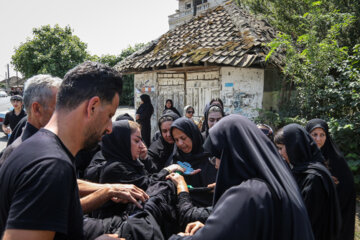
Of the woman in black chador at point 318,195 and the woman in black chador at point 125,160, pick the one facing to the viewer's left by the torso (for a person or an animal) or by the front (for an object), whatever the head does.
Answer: the woman in black chador at point 318,195

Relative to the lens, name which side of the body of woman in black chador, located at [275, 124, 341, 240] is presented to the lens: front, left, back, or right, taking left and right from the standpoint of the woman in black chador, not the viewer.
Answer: left

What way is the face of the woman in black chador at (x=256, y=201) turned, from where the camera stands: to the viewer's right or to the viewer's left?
to the viewer's left

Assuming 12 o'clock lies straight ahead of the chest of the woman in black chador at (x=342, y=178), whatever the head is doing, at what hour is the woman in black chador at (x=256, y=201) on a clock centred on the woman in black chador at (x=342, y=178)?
the woman in black chador at (x=256, y=201) is roughly at 11 o'clock from the woman in black chador at (x=342, y=178).

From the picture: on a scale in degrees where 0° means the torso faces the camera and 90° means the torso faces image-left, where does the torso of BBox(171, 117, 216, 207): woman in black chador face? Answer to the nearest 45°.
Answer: approximately 45°

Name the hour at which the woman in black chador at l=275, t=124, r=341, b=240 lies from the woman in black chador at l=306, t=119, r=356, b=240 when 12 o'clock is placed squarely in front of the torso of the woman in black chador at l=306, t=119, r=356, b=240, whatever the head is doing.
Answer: the woman in black chador at l=275, t=124, r=341, b=240 is roughly at 11 o'clock from the woman in black chador at l=306, t=119, r=356, b=240.

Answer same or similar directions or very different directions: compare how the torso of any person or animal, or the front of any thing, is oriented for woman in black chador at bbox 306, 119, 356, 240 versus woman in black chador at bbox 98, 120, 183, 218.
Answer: very different directions

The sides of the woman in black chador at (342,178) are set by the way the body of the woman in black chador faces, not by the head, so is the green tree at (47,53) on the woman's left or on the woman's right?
on the woman's right
